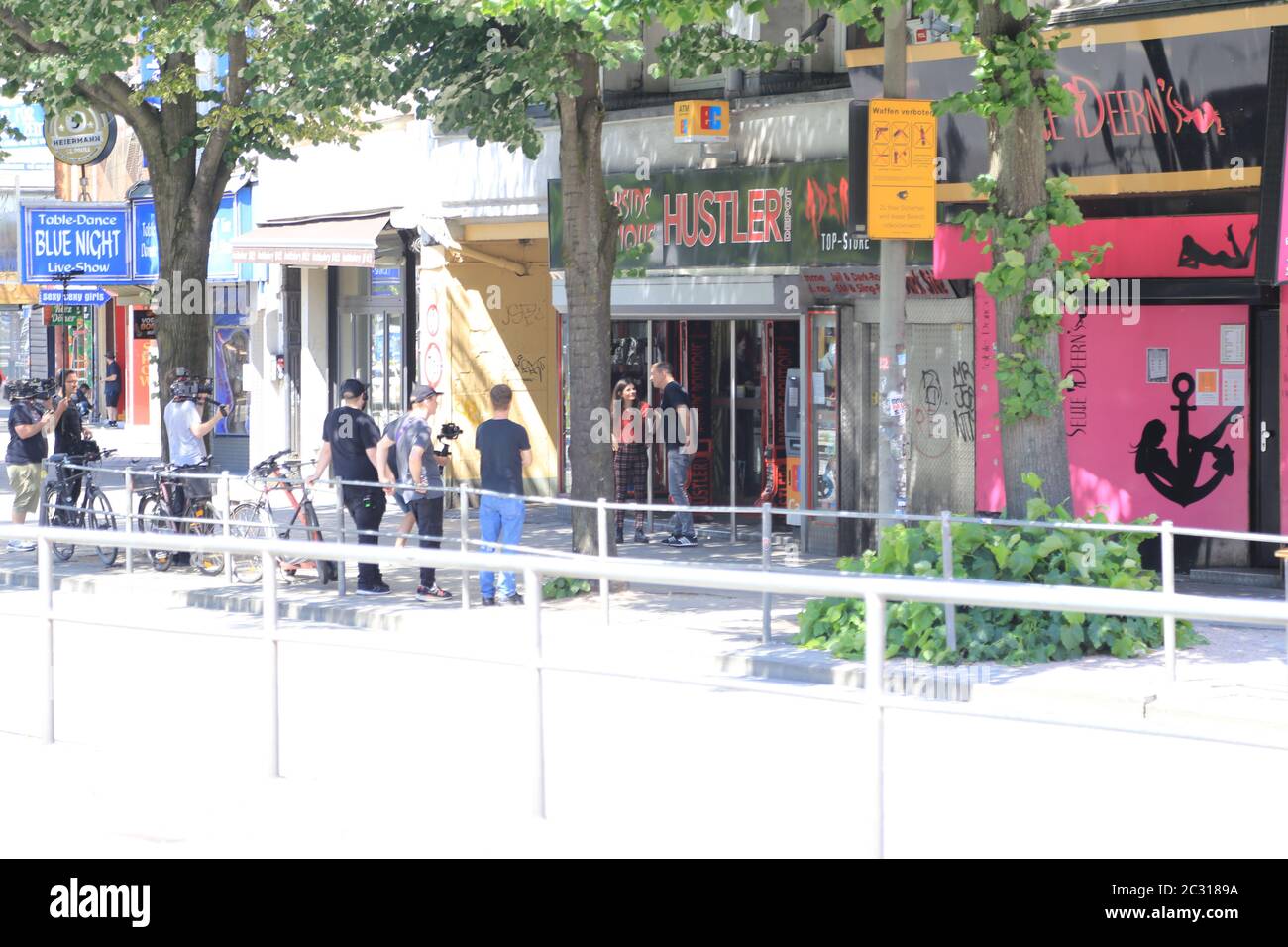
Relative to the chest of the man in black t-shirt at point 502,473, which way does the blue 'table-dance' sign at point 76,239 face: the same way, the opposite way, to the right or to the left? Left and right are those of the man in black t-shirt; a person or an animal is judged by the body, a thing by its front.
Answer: the opposite way

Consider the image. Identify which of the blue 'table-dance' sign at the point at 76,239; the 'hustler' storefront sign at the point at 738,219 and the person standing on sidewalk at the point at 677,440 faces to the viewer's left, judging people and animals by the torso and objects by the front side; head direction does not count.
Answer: the person standing on sidewalk

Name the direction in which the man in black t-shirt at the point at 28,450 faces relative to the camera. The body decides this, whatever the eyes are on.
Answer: to the viewer's right

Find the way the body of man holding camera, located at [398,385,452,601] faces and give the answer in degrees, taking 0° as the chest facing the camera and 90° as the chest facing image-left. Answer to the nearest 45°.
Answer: approximately 270°

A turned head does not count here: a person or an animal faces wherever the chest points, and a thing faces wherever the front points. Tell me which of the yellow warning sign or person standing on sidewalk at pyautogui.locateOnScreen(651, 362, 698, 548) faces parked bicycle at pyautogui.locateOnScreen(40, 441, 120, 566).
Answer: the person standing on sidewalk

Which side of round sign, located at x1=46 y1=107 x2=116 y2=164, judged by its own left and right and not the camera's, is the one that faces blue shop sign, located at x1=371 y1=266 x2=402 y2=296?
left

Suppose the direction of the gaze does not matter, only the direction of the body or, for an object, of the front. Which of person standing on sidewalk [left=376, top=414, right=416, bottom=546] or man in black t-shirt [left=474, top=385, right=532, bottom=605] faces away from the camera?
the man in black t-shirt

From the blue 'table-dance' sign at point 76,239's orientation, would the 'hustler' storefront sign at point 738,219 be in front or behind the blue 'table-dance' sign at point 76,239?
in front

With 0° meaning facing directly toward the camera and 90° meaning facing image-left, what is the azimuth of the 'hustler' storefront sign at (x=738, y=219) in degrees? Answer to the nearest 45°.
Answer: approximately 0°

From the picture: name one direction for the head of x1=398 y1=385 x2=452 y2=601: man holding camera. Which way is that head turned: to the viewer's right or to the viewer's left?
to the viewer's right

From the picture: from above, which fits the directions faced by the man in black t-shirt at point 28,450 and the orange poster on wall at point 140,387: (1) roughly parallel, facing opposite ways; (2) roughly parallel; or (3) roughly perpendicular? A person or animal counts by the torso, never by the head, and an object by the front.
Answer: roughly perpendicular
